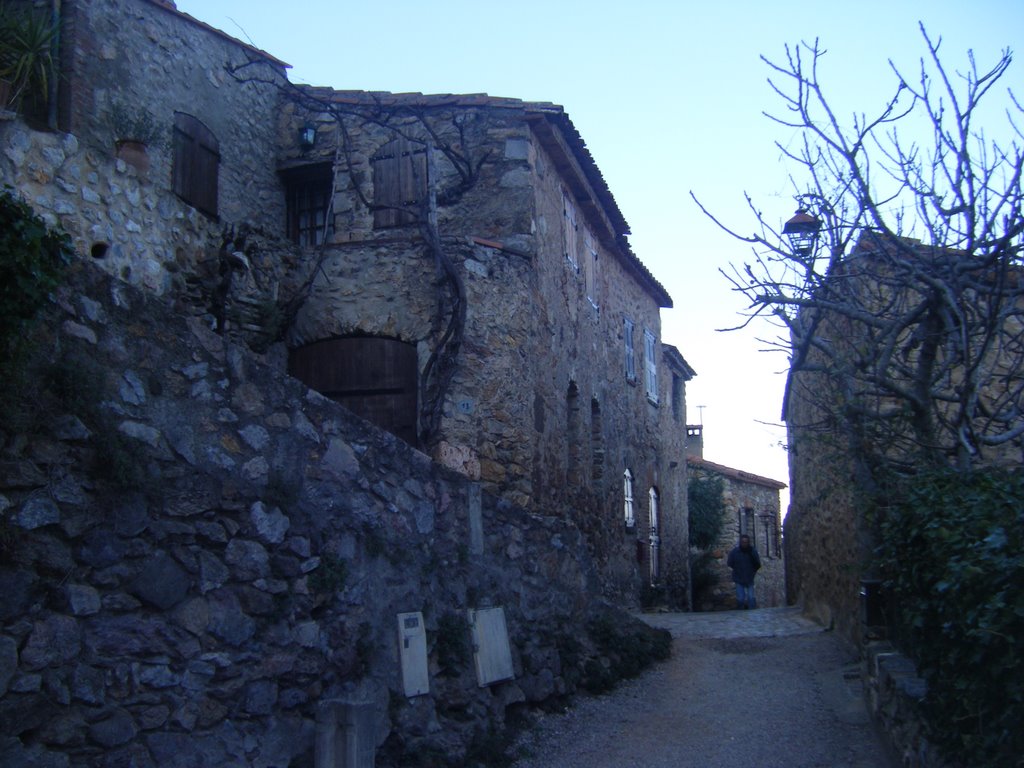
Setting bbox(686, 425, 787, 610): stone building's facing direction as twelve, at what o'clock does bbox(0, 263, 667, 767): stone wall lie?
The stone wall is roughly at 12 o'clock from the stone building.

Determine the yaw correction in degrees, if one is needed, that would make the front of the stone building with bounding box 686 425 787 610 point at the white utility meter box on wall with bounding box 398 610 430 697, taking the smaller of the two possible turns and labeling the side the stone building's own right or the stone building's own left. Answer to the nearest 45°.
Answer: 0° — it already faces it

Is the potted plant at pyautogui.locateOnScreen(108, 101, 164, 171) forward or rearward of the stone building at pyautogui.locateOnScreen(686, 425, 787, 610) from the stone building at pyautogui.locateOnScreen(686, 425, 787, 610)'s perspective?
forward

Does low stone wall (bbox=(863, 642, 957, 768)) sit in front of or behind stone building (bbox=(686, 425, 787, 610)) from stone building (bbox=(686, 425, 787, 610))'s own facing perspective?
in front

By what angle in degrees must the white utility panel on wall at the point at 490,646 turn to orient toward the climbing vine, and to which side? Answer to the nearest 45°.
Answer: approximately 135° to its left
